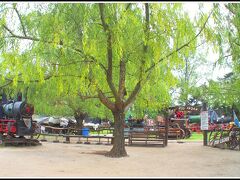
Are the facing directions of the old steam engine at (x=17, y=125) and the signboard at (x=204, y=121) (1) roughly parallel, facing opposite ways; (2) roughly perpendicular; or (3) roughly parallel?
roughly perpendicular

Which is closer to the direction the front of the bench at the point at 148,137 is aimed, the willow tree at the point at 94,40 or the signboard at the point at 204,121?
the willow tree

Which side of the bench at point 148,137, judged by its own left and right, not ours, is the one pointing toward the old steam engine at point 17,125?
right

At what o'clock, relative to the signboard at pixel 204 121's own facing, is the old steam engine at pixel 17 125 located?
The old steam engine is roughly at 2 o'clock from the signboard.

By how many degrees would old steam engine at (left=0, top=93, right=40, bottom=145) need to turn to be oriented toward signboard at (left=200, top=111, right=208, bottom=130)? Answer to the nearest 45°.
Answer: approximately 45° to its left

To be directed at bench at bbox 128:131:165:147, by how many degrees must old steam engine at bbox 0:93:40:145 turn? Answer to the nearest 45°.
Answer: approximately 45° to its left

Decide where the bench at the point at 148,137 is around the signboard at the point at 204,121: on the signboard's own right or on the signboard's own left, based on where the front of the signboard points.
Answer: on the signboard's own right

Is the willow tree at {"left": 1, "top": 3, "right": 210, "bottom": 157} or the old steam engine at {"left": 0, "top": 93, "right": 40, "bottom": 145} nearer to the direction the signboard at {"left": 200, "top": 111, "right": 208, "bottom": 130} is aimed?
the willow tree

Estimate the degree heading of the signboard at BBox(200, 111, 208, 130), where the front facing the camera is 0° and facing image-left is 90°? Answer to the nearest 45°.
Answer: approximately 0°

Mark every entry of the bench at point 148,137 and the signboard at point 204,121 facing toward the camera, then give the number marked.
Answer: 2

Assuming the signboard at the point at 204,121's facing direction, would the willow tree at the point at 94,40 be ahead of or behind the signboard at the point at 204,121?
ahead
